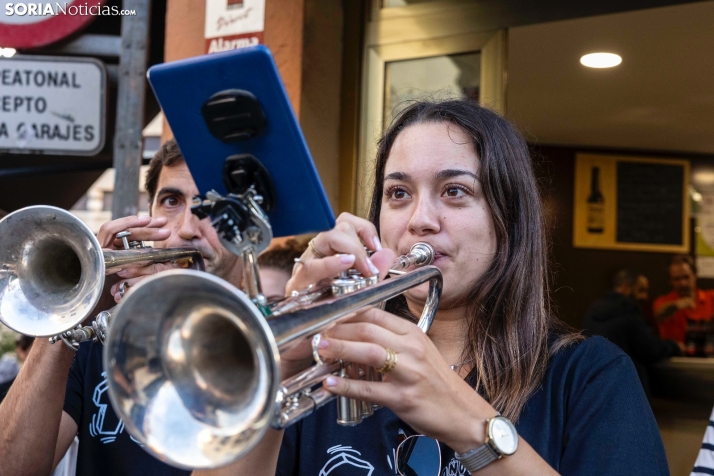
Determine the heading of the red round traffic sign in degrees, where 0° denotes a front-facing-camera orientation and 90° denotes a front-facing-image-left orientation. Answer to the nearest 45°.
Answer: approximately 0°

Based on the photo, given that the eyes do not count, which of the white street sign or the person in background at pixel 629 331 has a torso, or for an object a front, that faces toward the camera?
the white street sign

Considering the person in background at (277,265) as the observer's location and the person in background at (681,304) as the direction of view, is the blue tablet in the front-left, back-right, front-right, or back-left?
back-right

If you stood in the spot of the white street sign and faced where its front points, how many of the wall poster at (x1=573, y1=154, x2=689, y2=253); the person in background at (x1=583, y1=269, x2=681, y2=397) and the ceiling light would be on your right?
0

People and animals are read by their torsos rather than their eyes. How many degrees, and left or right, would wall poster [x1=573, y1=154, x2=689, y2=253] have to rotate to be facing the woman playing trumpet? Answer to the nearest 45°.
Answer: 0° — it already faces them

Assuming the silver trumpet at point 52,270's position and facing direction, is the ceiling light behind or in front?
behind

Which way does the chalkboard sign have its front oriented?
toward the camera

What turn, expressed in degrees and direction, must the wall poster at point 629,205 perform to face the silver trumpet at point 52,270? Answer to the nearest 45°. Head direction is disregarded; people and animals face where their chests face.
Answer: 0° — it already faces it

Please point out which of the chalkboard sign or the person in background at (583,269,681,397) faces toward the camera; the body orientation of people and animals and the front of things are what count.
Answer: the chalkboard sign

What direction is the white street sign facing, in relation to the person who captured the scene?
facing the viewer

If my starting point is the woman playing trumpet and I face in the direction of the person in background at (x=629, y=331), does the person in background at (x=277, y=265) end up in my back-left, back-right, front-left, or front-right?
front-left

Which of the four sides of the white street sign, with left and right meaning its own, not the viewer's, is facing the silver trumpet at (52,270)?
front

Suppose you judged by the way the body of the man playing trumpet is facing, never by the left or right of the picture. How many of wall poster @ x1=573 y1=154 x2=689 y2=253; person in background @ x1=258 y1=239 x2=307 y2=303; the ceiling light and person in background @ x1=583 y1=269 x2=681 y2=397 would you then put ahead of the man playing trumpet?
0
